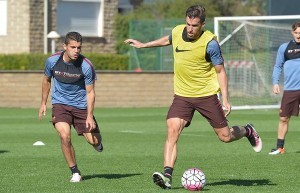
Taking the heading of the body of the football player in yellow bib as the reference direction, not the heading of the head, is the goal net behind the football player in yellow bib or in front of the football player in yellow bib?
behind

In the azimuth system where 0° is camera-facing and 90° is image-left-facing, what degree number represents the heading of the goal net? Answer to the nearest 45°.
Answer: approximately 0°

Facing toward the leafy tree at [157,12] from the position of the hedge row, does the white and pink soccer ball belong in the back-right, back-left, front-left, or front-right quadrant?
back-right

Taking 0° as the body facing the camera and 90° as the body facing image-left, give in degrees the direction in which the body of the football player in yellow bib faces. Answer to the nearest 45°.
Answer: approximately 45°

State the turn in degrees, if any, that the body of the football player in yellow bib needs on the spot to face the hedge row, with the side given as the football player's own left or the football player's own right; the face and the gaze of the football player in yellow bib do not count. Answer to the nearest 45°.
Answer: approximately 135° to the football player's own right

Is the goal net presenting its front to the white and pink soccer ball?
yes

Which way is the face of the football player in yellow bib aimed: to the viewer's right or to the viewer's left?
to the viewer's left

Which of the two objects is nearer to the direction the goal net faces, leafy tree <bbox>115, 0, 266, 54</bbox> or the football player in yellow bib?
the football player in yellow bib

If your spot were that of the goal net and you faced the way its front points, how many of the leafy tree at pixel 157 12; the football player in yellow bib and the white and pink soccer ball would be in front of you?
2
